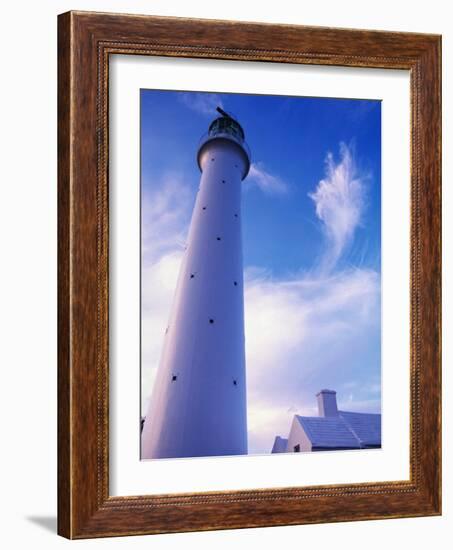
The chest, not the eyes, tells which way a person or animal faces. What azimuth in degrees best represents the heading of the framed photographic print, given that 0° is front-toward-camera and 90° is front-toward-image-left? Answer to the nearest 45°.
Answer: approximately 315°
